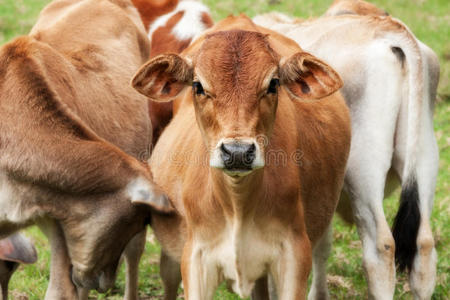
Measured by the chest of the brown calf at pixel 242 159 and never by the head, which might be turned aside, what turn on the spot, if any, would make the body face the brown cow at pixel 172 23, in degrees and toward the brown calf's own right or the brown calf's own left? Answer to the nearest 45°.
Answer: approximately 180°

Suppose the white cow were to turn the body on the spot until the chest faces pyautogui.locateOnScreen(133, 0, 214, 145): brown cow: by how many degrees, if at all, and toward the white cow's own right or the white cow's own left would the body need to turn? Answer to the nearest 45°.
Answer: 0° — it already faces it

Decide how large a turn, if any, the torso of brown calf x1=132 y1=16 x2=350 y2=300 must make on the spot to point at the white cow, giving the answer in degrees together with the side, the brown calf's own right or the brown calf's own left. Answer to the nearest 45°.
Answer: approximately 135° to the brown calf's own left

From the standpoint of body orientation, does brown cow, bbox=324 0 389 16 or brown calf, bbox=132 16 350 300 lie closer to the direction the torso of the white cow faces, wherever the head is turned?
the brown cow

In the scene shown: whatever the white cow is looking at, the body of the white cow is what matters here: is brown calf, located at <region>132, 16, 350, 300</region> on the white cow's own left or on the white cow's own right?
on the white cow's own left

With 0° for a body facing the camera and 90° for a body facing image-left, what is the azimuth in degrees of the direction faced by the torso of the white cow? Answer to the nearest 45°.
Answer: approximately 135°

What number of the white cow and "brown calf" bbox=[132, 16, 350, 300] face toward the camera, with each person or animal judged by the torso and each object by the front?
1

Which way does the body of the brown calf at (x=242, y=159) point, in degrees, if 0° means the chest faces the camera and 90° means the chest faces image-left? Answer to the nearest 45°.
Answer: approximately 0°

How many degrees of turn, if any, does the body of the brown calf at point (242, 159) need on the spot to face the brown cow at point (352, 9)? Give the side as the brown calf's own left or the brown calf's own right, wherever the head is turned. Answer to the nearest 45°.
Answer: approximately 180°

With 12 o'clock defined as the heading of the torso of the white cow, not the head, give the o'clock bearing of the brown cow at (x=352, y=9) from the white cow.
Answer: The brown cow is roughly at 1 o'clock from the white cow.

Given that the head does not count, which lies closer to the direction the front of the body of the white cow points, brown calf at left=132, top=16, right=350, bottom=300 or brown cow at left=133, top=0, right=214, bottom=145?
the brown cow
